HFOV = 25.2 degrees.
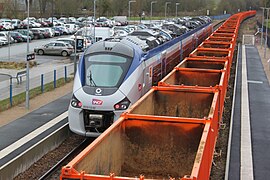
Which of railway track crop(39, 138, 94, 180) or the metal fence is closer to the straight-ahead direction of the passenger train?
the railway track

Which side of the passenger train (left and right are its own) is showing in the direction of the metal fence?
right

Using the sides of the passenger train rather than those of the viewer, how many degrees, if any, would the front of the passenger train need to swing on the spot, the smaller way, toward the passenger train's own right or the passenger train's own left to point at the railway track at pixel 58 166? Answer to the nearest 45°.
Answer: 0° — it already faces it

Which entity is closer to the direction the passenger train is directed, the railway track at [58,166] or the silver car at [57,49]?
the railway track

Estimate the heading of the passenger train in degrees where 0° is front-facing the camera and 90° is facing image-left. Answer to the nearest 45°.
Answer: approximately 45°

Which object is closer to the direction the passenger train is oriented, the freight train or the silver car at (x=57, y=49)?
the freight train

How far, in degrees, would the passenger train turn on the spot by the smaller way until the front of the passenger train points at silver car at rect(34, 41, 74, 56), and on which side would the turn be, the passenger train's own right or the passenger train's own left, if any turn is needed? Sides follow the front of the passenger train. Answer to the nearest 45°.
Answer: approximately 135° to the passenger train's own right
